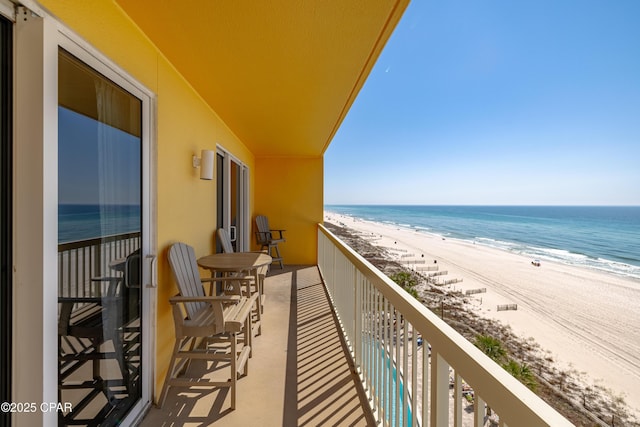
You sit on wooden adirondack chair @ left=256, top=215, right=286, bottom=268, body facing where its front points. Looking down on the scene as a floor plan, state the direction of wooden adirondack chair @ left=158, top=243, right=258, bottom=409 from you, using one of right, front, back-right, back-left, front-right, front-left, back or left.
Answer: front-right

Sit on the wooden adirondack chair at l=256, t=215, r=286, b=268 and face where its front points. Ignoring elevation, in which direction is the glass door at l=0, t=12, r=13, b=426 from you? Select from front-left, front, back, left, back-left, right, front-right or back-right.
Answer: front-right

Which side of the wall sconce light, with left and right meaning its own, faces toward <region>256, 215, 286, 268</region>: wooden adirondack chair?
left

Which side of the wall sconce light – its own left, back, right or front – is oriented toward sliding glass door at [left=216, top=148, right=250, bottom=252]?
left

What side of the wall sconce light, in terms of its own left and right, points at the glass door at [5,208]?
right

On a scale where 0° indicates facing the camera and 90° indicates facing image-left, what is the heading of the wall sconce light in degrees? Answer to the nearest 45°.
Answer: approximately 270°

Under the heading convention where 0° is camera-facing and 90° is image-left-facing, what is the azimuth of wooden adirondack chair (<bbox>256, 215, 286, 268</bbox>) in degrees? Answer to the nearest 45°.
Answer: approximately 315°

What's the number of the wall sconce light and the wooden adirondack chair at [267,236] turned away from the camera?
0
